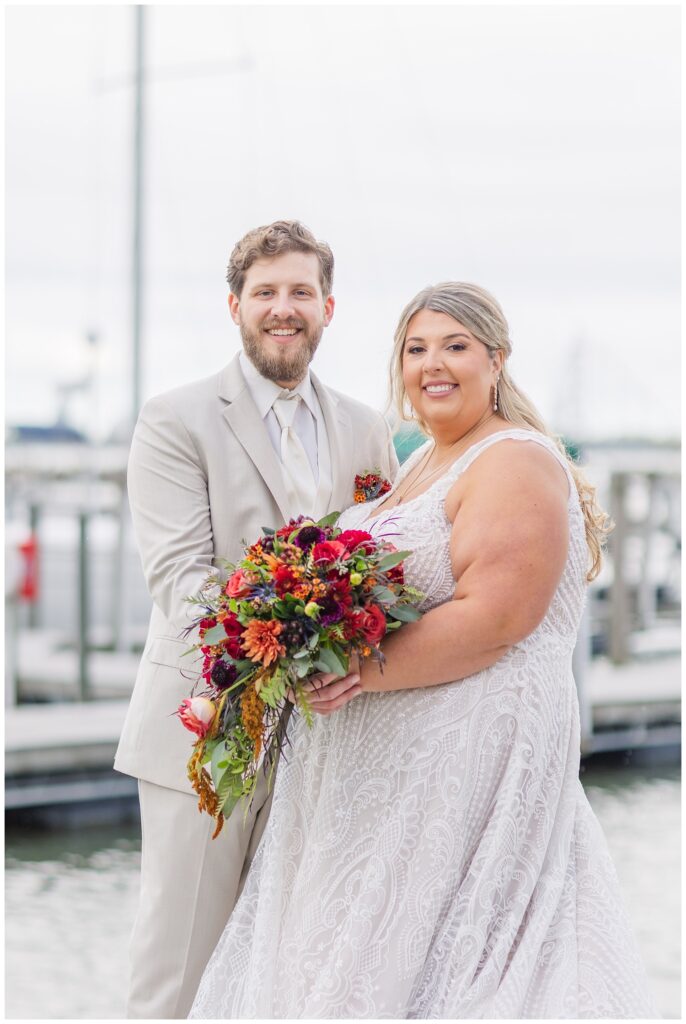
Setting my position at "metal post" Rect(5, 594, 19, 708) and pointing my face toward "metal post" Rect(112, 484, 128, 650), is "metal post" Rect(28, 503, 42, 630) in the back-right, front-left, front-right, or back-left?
front-left

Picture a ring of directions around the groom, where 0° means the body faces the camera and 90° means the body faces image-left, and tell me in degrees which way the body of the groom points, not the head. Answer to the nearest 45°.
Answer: approximately 315°

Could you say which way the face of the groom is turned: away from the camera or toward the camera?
toward the camera

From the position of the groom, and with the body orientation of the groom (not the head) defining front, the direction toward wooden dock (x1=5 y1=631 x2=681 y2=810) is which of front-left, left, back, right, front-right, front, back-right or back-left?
back-left

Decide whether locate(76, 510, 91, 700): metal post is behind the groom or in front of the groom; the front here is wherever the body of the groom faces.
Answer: behind

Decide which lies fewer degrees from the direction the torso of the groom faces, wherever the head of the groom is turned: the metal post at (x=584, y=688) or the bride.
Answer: the bride

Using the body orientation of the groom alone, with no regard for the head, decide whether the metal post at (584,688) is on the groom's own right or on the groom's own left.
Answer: on the groom's own left

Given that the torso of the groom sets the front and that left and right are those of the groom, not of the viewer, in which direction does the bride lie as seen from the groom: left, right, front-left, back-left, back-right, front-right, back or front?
front

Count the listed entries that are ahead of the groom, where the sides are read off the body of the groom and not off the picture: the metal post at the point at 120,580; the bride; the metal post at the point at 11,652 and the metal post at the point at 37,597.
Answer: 1

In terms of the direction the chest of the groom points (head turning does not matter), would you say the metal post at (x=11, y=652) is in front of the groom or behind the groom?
behind

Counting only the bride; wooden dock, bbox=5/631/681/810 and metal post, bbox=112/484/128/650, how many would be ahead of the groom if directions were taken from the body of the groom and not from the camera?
1
